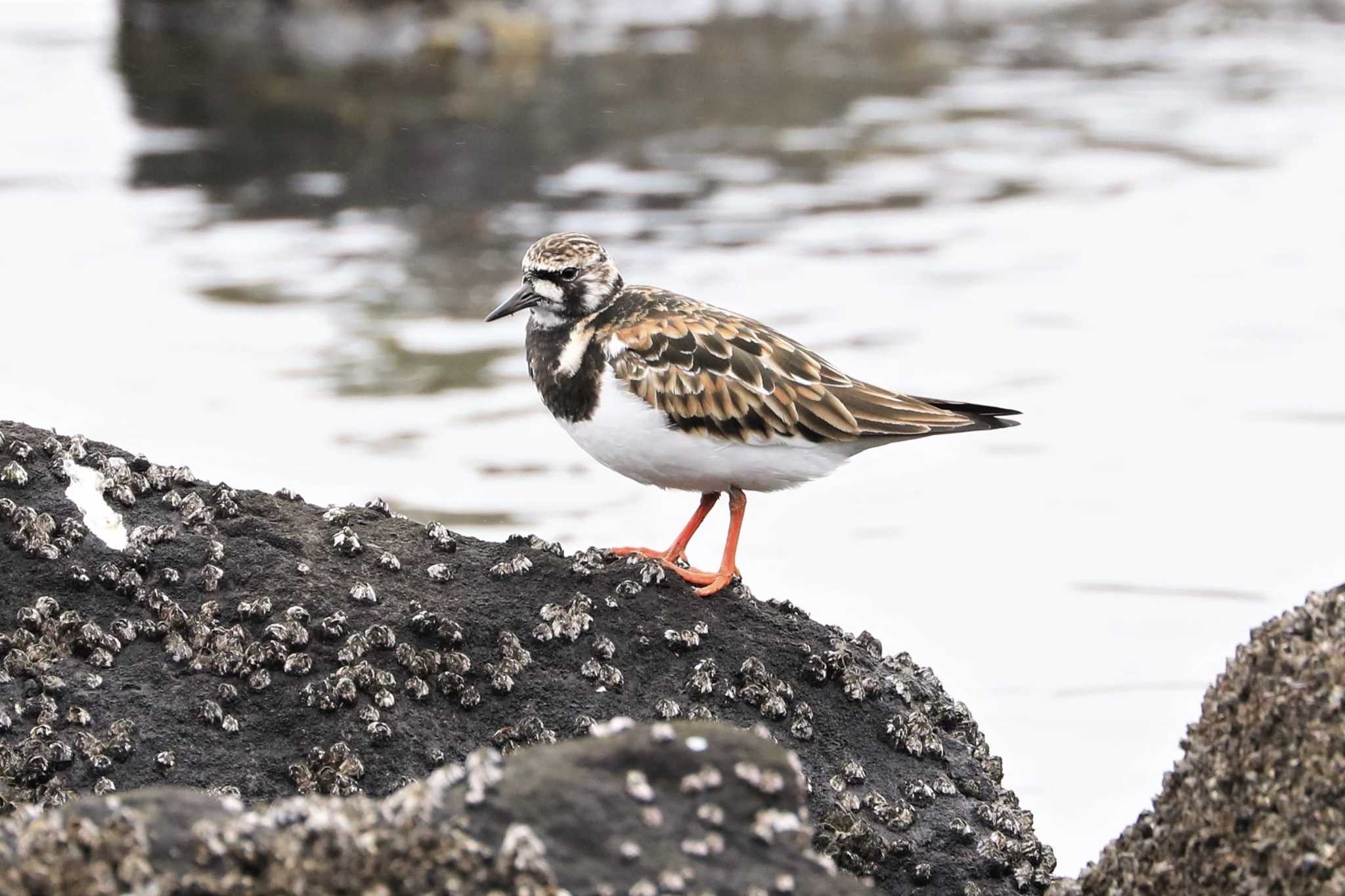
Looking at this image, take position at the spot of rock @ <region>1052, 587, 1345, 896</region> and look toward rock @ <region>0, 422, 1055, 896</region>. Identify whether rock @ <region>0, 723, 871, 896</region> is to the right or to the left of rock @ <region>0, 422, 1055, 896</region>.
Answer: left

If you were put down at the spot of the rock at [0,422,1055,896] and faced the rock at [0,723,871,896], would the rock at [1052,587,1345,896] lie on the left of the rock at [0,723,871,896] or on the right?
left

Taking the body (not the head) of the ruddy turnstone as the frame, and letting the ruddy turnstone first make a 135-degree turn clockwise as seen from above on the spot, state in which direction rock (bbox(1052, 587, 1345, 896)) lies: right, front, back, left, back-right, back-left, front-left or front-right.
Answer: right

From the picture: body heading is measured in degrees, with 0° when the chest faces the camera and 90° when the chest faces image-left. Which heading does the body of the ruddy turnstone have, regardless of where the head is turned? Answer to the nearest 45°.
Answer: approximately 90°
